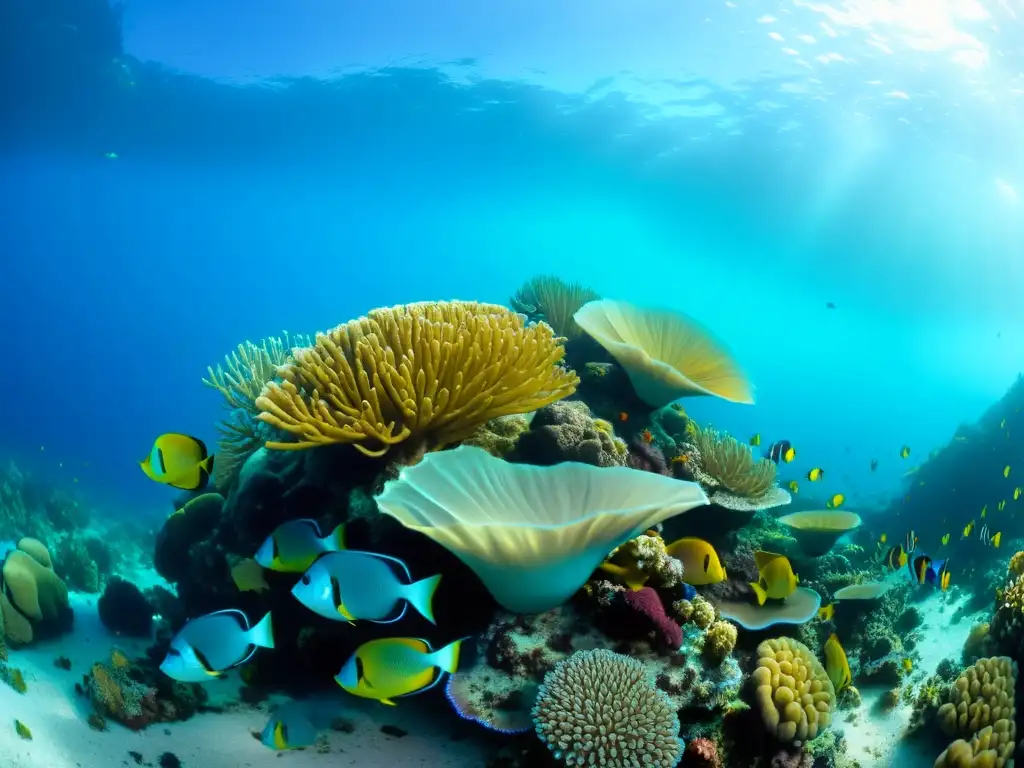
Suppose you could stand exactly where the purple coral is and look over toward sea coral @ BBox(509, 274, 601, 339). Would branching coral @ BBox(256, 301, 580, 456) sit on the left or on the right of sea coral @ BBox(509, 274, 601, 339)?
left

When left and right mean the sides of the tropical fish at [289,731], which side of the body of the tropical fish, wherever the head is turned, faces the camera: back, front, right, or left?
left

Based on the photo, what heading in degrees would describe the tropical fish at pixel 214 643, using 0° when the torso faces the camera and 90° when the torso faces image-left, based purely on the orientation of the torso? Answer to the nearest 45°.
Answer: approximately 90°

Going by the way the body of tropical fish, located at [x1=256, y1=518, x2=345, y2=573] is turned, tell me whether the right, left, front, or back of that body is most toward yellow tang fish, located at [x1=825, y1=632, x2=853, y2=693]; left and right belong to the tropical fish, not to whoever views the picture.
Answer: back

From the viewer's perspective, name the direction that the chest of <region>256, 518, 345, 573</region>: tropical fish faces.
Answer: to the viewer's left

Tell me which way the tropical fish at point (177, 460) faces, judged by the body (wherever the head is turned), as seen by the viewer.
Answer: to the viewer's left

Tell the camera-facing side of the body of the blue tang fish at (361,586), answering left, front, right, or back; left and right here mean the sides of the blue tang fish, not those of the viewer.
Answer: left
